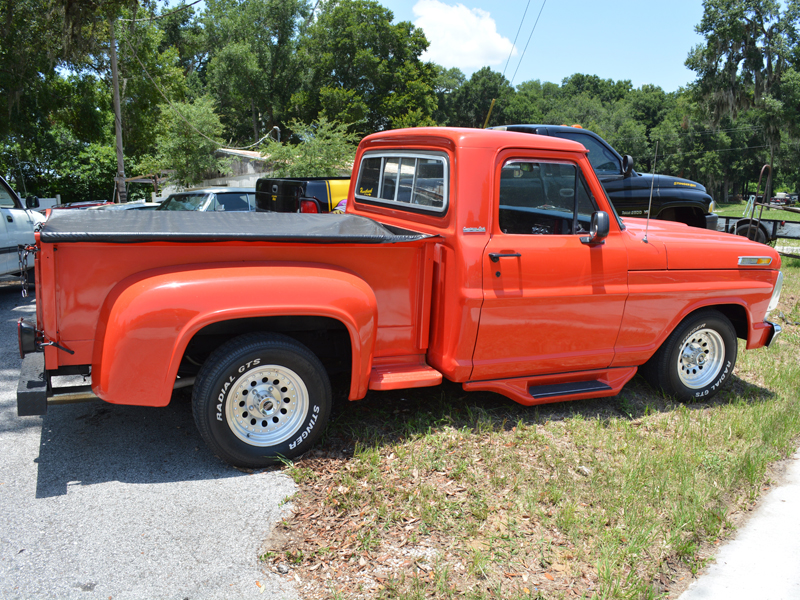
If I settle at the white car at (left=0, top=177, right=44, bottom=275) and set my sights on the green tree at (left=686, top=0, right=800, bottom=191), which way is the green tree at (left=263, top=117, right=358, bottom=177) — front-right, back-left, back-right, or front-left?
front-left

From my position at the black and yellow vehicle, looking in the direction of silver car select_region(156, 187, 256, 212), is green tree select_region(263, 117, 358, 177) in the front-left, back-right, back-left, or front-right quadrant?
front-right

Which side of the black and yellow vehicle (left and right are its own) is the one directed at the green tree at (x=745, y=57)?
front

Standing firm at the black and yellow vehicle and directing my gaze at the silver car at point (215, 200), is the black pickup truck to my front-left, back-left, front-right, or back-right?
back-right

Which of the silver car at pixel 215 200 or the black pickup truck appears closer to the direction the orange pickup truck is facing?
the black pickup truck

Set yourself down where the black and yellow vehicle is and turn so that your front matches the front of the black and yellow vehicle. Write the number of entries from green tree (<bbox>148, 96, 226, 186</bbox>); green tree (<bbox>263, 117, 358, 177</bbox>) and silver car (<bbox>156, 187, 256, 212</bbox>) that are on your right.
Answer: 0

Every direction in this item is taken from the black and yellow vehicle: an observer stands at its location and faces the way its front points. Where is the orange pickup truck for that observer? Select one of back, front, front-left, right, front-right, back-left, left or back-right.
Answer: back-right

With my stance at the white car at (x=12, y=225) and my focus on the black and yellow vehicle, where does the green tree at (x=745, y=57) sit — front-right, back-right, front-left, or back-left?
front-left

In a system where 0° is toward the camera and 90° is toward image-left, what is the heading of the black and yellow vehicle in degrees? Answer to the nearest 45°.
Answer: approximately 225°

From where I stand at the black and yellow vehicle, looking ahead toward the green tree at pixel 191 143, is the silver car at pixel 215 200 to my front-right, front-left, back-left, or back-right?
front-left

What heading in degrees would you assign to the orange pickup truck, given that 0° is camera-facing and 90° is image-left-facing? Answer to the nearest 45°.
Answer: approximately 225°

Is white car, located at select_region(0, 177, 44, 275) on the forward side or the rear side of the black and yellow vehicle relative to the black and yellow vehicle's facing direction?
on the rear side

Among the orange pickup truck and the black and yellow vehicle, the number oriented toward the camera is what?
0
